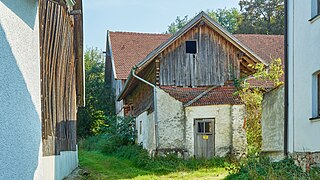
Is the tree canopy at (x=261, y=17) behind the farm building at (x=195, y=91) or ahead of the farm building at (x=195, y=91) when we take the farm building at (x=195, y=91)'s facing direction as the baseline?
behind

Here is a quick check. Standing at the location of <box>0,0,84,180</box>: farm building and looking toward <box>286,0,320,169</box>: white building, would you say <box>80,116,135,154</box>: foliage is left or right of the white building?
left

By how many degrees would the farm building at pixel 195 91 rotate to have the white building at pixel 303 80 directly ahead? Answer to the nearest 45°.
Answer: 0° — it already faces it

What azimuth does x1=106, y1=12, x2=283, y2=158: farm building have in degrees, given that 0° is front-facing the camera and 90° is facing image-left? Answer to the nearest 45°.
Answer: approximately 0°

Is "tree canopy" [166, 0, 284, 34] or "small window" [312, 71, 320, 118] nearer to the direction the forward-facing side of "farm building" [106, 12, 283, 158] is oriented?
the small window

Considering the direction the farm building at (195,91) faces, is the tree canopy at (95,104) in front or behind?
behind

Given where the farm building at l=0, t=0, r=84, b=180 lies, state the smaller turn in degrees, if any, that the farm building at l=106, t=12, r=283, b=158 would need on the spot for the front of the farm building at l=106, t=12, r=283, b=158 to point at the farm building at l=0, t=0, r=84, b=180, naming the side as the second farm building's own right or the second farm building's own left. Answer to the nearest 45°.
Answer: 0° — it already faces it

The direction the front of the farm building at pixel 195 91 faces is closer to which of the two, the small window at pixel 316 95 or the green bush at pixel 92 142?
the small window

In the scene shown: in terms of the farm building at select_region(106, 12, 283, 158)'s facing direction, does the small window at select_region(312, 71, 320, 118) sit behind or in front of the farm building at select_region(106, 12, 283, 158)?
in front

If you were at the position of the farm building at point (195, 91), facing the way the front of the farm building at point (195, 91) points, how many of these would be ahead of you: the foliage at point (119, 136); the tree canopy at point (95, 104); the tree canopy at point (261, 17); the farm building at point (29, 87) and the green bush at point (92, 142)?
1
